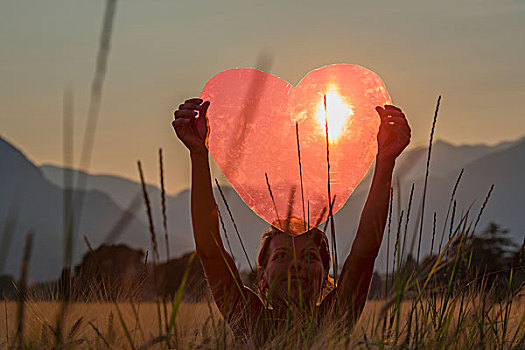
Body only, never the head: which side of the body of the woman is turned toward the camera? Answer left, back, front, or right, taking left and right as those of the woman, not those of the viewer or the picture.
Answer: front

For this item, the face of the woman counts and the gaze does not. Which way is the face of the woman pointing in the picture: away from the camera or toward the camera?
toward the camera
